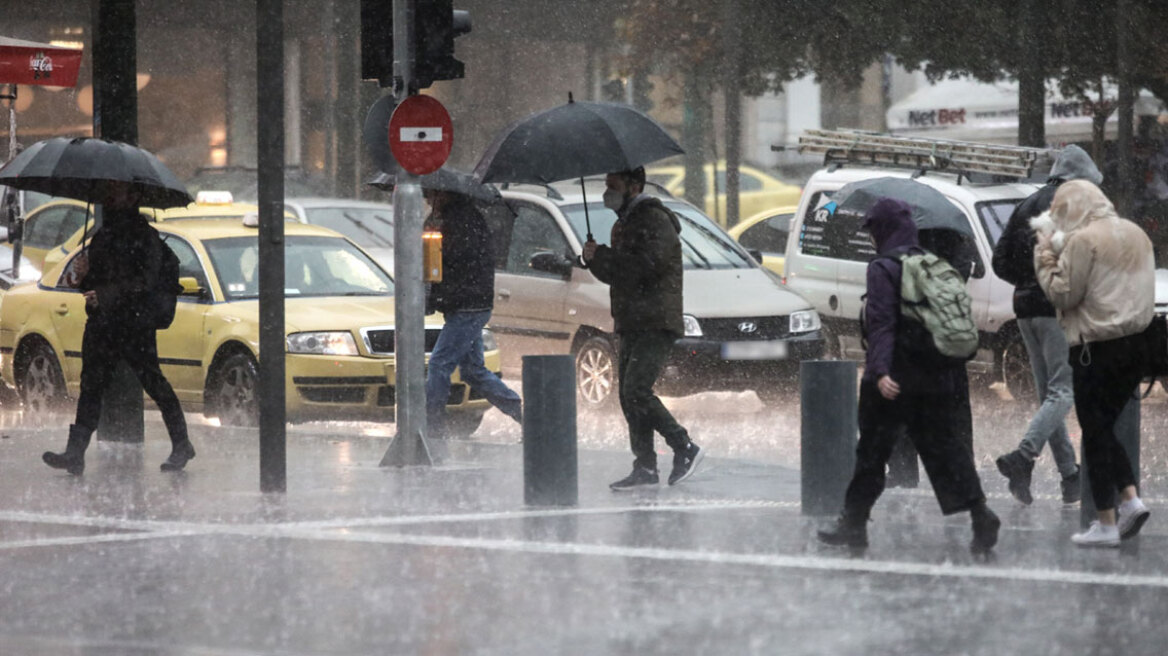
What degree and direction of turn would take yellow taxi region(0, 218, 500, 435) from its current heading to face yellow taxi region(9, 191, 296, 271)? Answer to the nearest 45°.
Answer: approximately 135° to its left

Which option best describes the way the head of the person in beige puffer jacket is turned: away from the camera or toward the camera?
away from the camera

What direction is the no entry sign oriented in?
toward the camera

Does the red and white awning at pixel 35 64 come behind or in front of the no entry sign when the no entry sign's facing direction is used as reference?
behind

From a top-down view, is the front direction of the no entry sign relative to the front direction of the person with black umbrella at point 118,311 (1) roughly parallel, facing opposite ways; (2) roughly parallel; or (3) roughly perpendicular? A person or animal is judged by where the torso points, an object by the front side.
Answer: roughly perpendicular

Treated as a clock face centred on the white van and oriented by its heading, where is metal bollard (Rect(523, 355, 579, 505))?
The metal bollard is roughly at 2 o'clock from the white van.

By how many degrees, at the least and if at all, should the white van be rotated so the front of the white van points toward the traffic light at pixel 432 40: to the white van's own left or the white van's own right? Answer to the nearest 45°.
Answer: approximately 45° to the white van's own right

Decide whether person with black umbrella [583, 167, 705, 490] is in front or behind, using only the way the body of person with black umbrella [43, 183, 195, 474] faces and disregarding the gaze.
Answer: behind

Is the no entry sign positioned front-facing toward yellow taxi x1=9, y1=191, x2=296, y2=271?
no

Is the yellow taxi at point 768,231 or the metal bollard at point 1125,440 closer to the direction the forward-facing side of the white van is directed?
the metal bollard
